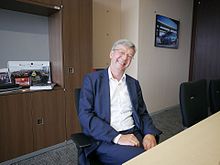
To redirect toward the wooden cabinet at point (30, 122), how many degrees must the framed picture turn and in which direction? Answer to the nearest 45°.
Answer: approximately 90° to its right

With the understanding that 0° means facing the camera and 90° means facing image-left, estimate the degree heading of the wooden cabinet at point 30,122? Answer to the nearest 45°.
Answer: approximately 315°

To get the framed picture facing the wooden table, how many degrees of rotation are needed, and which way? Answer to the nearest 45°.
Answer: approximately 45° to its right

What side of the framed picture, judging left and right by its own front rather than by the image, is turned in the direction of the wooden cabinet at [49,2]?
right

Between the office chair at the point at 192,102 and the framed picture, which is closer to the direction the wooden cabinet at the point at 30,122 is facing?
the office chair

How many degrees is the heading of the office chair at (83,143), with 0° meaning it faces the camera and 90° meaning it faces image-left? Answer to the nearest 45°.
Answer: approximately 315°

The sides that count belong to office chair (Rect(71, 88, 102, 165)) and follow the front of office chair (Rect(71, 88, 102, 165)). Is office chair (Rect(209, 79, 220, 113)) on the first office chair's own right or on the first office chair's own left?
on the first office chair's own left
